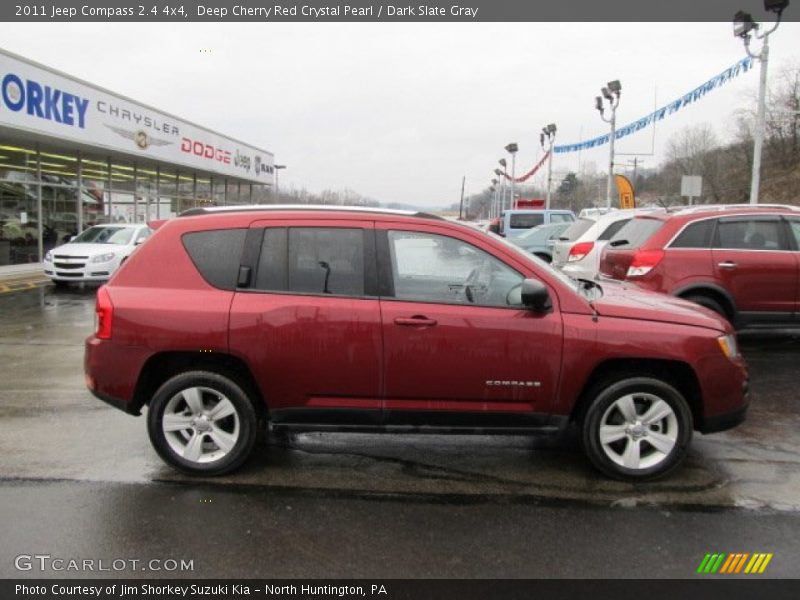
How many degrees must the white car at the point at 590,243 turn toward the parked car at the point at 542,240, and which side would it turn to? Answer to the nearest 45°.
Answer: approximately 45° to its left

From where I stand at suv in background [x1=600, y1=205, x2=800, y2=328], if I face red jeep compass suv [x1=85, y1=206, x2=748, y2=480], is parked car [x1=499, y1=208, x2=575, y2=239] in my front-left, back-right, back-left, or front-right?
back-right

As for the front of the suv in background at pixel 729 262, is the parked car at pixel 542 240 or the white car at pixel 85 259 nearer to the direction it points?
the parked car

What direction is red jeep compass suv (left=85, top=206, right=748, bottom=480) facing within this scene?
to the viewer's right

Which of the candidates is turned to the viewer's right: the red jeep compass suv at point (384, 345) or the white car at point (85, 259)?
the red jeep compass suv

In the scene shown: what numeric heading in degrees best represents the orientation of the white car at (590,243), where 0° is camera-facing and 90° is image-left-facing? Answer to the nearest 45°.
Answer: approximately 225°

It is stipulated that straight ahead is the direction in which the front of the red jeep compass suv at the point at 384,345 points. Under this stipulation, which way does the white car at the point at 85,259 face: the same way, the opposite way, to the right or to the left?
to the right

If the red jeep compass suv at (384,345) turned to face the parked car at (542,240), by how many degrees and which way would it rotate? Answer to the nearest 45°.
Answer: approximately 90° to its left

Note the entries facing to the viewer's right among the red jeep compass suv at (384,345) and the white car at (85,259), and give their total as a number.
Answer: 1

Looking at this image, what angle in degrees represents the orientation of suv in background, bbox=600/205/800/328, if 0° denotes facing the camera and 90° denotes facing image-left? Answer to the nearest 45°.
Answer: approximately 225°
